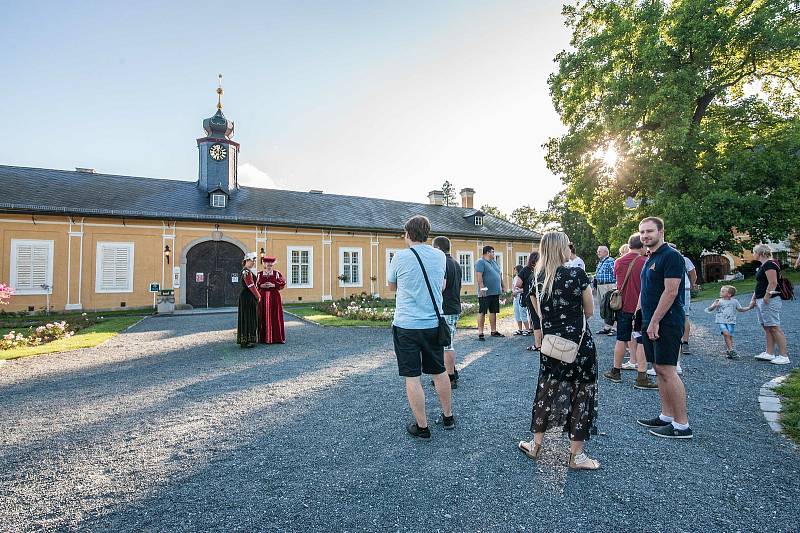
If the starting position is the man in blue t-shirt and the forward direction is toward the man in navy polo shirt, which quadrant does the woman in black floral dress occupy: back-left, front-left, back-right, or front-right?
front-right

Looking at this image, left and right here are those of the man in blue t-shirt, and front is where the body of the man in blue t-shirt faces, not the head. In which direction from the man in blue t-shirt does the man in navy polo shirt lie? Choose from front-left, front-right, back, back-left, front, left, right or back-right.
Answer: back-right

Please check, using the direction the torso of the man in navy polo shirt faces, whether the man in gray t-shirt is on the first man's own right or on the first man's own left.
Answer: on the first man's own right

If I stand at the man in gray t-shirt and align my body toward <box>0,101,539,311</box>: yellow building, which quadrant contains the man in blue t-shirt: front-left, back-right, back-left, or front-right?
back-left

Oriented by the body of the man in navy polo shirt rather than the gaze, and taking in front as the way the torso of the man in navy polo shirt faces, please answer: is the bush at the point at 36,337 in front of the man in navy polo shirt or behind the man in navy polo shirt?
in front

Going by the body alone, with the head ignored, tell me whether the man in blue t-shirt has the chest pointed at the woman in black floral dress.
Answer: no

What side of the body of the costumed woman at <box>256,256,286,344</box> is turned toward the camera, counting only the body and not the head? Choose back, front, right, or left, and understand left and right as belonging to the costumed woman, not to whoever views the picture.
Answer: front

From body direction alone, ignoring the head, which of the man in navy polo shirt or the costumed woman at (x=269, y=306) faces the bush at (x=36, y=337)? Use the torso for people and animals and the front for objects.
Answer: the man in navy polo shirt

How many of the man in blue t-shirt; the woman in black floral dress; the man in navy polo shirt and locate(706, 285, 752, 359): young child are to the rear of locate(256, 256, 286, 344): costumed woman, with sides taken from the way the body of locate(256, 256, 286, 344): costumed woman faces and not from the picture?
0

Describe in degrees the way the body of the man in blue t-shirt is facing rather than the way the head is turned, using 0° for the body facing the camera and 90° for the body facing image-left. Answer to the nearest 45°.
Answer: approximately 135°

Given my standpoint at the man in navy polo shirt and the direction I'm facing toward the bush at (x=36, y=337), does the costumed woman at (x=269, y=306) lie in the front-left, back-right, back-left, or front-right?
front-right

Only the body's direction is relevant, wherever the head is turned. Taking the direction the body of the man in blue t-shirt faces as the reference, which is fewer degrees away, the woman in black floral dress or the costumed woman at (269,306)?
the costumed woman
